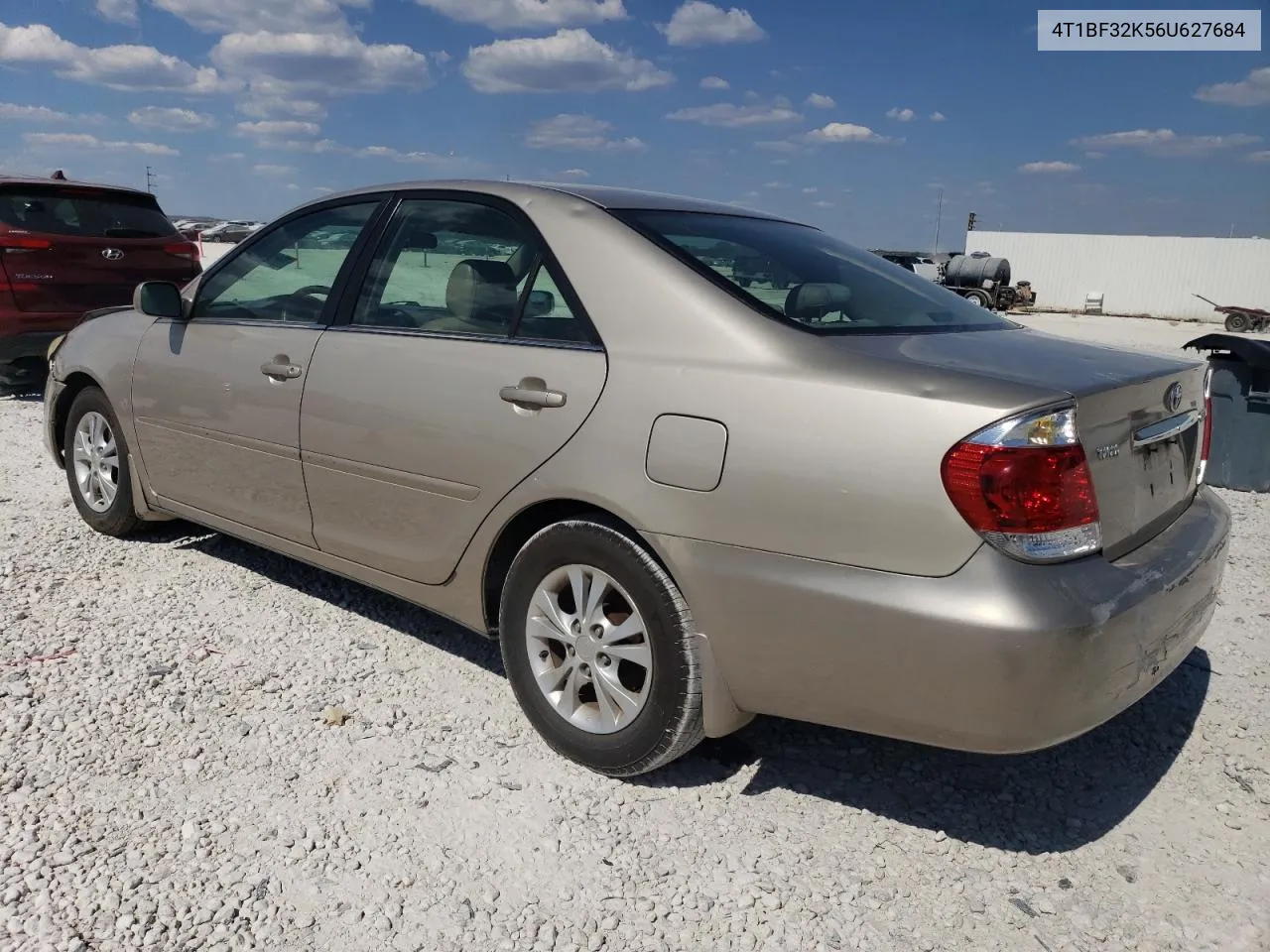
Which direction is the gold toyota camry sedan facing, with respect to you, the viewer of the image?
facing away from the viewer and to the left of the viewer

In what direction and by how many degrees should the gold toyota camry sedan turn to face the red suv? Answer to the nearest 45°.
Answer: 0° — it already faces it
